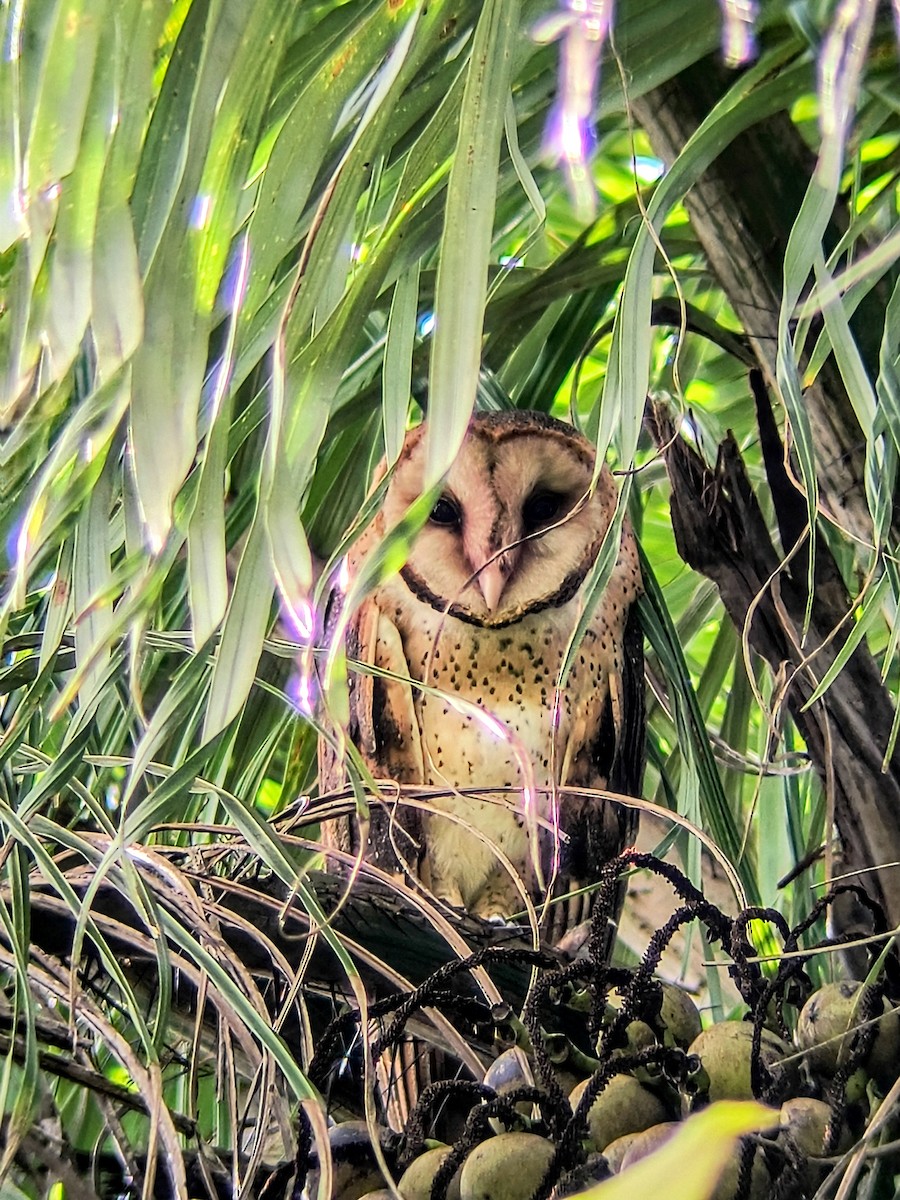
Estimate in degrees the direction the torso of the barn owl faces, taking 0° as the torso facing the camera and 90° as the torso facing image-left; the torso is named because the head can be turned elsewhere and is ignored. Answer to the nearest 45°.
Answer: approximately 0°

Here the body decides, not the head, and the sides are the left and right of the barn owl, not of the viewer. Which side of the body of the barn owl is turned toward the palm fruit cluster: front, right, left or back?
front
